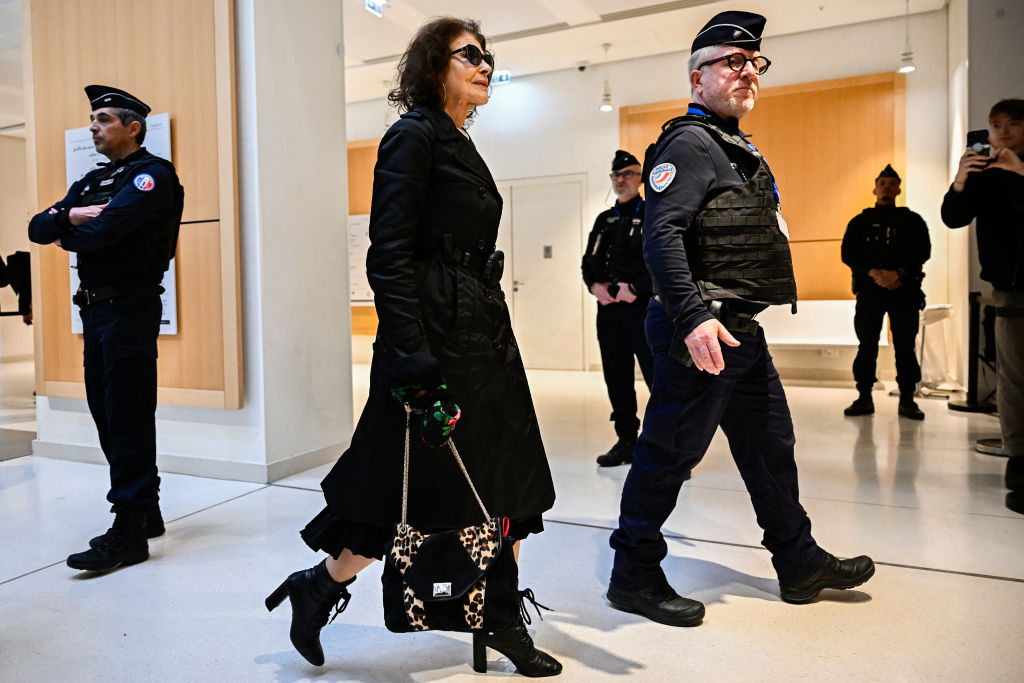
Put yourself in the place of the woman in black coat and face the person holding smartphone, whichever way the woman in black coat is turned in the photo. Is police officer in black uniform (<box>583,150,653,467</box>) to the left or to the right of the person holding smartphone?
left

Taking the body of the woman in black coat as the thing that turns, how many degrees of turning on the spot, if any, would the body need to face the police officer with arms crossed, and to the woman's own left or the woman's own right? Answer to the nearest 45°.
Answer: approximately 135° to the woman's own left

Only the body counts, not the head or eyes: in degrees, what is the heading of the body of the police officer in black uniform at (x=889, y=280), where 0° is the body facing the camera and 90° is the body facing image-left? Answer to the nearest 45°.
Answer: approximately 0°

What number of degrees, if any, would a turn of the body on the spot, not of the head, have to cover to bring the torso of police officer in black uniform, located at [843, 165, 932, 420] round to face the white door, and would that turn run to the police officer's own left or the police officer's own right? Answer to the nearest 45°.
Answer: approximately 135° to the police officer's own right

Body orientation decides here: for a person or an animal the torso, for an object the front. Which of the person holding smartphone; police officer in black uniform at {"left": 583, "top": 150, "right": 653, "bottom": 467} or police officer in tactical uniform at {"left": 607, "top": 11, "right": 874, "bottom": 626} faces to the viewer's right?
the police officer in tactical uniform

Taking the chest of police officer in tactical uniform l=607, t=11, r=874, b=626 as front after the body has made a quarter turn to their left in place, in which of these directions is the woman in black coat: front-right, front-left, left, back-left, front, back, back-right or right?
back-left
